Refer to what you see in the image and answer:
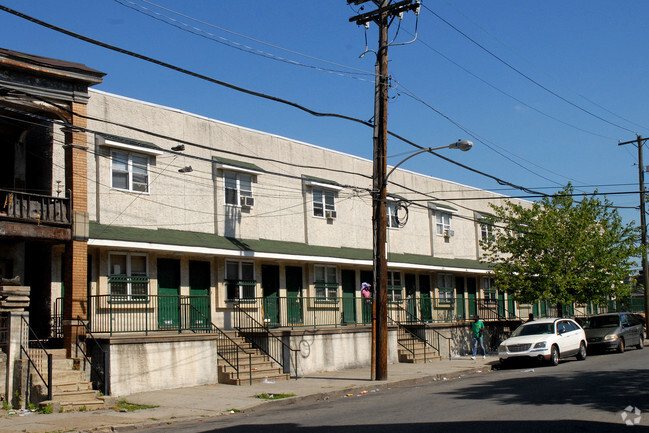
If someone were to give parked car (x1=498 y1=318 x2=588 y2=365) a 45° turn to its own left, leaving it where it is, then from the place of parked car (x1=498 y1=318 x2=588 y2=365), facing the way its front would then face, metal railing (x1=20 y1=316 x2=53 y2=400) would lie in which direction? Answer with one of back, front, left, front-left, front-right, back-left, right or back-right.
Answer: front-right

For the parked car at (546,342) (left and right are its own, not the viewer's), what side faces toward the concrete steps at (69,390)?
front

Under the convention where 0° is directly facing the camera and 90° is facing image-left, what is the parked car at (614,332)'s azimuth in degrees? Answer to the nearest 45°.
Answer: approximately 45°

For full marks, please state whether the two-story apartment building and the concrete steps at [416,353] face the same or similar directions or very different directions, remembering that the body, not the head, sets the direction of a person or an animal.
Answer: same or similar directions

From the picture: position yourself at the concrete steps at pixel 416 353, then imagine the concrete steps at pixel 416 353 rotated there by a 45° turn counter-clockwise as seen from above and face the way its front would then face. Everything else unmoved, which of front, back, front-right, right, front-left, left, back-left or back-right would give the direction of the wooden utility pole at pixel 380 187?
right

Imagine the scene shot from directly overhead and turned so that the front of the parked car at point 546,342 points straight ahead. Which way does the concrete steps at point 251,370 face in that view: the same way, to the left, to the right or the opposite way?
to the left

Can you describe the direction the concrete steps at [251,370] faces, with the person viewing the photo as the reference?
facing the viewer and to the right of the viewer

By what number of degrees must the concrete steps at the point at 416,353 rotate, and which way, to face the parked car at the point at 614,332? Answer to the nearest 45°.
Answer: approximately 45° to its left

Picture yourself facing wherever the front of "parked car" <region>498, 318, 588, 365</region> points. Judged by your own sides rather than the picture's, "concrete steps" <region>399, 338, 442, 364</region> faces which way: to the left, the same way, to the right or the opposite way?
to the left

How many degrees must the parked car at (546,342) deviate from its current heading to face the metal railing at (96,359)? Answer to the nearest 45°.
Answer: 0° — it already faces it

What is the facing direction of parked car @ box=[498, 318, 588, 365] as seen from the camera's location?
facing the viewer and to the left of the viewer

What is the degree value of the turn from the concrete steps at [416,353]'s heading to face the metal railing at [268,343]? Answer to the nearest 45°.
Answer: approximately 90° to its right
